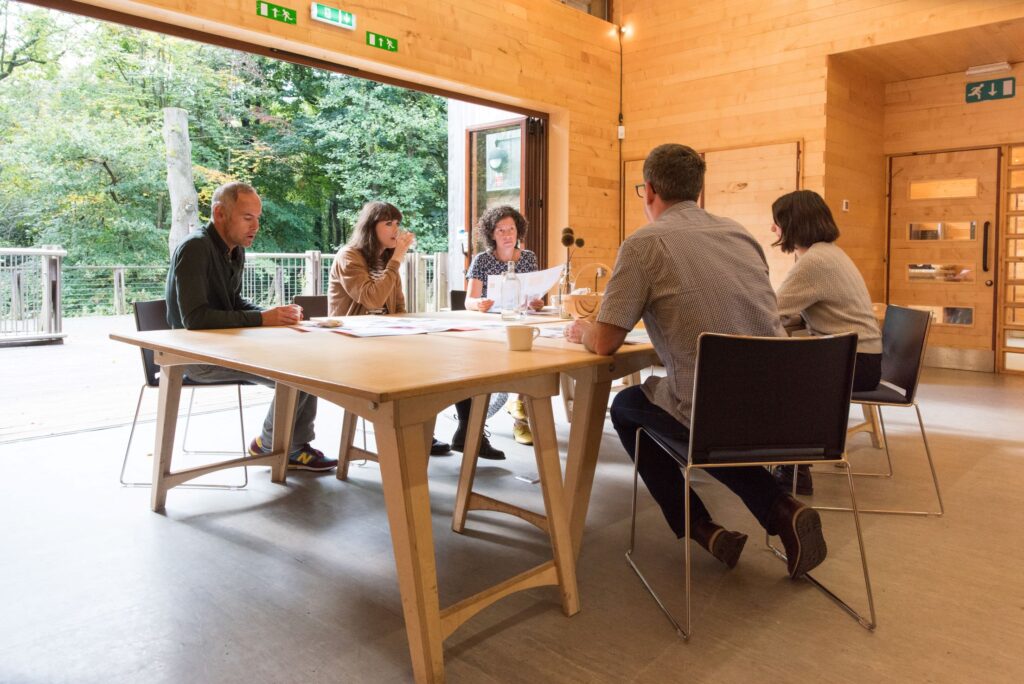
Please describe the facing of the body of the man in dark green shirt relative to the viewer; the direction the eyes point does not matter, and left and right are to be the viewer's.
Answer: facing to the right of the viewer

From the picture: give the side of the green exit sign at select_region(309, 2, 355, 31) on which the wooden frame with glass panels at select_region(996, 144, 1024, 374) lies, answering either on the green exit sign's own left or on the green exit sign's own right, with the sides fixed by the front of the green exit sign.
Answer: on the green exit sign's own left

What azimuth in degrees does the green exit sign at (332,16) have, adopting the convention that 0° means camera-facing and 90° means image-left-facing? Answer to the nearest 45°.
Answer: approximately 315°

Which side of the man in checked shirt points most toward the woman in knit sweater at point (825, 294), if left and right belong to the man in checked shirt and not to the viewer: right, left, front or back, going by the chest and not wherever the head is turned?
right

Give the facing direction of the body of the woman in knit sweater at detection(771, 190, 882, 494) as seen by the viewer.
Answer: to the viewer's left

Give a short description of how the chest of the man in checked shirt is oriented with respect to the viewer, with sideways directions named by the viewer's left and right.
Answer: facing away from the viewer and to the left of the viewer

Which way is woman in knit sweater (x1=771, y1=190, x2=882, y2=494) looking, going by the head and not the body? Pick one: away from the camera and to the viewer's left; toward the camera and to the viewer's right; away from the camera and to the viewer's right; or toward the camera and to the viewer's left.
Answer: away from the camera and to the viewer's left

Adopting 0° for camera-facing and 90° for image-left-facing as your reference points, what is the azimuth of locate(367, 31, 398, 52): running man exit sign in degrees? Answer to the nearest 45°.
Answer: approximately 315°

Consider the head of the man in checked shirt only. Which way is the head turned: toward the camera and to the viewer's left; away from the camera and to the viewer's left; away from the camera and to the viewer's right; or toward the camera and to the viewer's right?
away from the camera and to the viewer's left

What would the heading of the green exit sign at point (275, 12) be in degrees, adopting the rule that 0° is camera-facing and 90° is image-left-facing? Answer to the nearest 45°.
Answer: approximately 315°

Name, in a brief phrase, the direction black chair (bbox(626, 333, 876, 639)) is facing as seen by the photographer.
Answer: facing away from the viewer and to the left of the viewer

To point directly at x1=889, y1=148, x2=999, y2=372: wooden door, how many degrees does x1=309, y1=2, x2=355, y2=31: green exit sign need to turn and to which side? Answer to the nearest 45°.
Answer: approximately 45° to its left

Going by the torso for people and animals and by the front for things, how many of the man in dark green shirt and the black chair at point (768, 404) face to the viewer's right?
1
